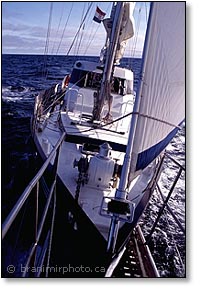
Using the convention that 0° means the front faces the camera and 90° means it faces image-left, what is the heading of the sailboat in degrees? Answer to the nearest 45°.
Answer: approximately 0°
